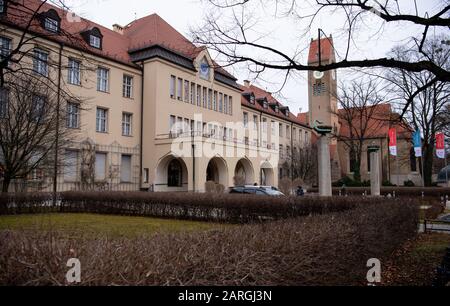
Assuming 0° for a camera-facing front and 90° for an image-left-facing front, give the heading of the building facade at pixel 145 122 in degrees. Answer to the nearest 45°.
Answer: approximately 315°

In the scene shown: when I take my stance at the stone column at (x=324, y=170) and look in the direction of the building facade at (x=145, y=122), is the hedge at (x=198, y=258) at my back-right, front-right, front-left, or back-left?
back-left

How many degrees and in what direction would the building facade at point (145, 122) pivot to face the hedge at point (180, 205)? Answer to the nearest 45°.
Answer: approximately 45° to its right

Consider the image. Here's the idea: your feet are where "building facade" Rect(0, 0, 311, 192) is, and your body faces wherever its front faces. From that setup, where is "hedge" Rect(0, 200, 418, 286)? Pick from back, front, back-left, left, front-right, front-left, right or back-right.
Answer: front-right

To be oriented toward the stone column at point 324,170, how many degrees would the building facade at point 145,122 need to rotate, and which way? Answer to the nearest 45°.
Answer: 0° — it already faces it
